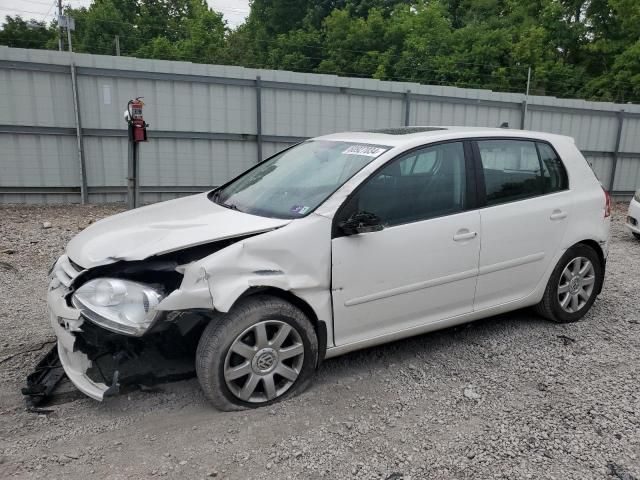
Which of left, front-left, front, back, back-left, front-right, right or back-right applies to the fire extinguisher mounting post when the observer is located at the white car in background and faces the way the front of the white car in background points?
front

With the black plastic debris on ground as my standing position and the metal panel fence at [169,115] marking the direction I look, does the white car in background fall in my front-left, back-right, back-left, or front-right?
front-right

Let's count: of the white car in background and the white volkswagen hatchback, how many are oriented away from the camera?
0

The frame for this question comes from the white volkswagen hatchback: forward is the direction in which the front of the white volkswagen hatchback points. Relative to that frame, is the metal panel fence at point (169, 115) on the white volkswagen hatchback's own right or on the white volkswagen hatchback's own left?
on the white volkswagen hatchback's own right

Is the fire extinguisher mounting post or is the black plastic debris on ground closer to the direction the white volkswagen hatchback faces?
the black plastic debris on ground

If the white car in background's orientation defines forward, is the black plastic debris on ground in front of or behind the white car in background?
in front

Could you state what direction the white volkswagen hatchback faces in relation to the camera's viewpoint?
facing the viewer and to the left of the viewer

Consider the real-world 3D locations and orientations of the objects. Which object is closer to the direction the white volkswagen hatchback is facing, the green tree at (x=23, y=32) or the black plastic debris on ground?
the black plastic debris on ground

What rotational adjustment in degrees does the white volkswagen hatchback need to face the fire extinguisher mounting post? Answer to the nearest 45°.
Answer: approximately 90° to its right

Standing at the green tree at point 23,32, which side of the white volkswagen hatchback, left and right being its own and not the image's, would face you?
right

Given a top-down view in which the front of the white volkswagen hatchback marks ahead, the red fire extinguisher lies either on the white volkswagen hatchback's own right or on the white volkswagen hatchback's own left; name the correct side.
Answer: on the white volkswagen hatchback's own right
